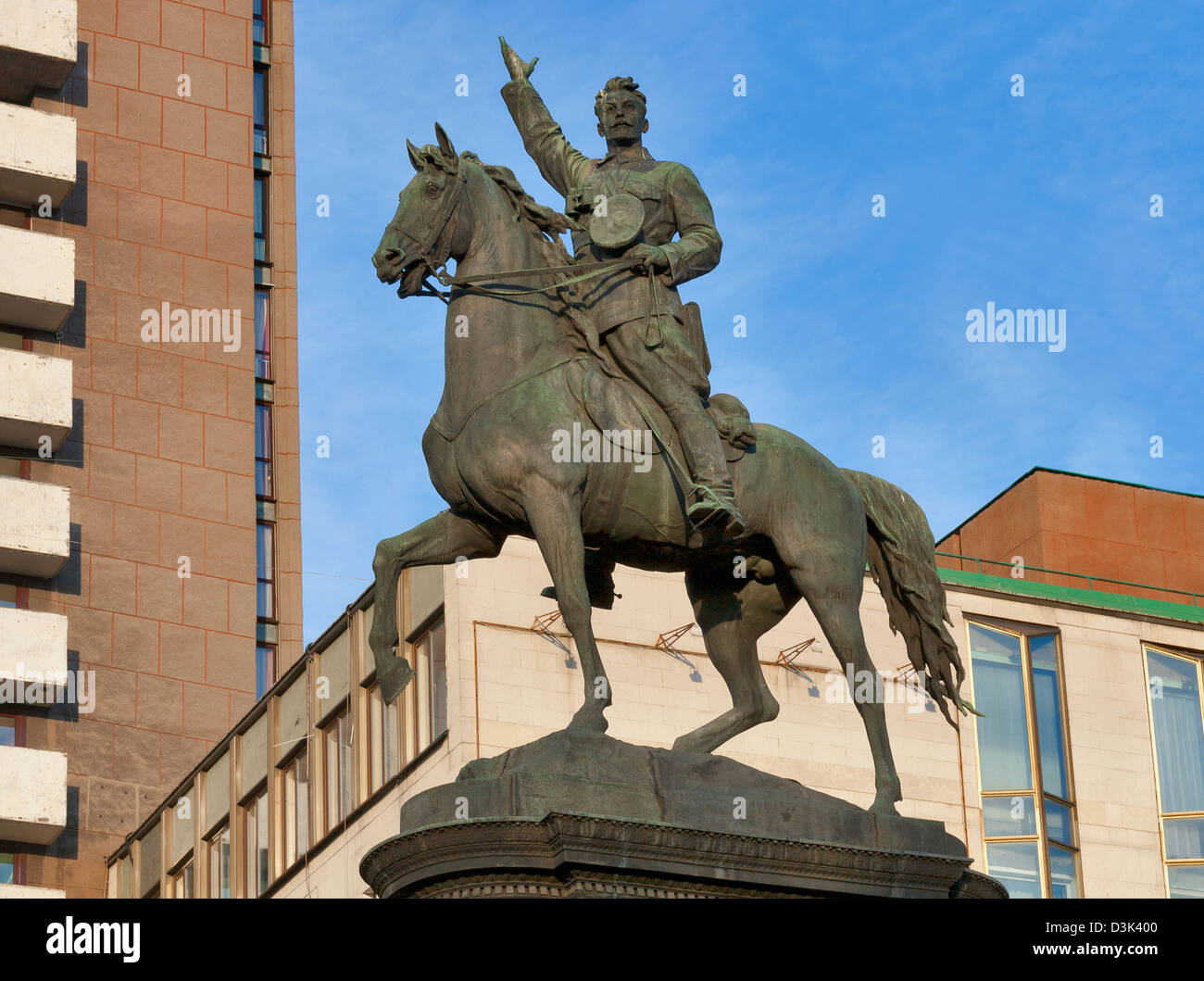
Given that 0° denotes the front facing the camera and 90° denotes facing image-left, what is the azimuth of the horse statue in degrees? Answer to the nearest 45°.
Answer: approximately 45°
